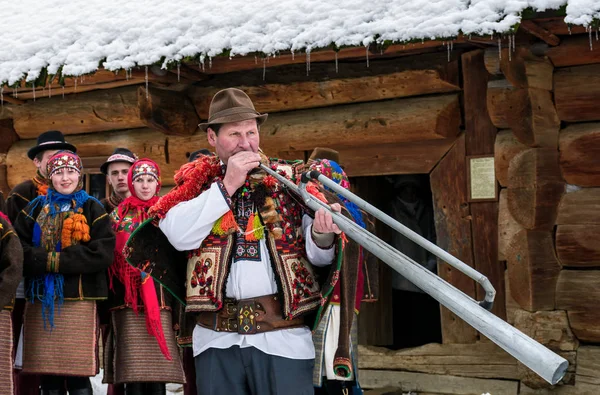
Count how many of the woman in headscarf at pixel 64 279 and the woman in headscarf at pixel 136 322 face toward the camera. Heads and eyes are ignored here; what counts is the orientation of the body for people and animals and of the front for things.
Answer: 2

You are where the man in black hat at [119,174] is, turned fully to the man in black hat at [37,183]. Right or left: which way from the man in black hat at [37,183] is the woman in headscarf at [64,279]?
left

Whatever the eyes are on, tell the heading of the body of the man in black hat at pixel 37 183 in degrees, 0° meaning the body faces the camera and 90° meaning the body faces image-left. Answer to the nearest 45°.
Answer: approximately 315°

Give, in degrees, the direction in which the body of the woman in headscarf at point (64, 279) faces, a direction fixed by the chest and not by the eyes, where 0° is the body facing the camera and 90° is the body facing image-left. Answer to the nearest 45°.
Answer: approximately 0°

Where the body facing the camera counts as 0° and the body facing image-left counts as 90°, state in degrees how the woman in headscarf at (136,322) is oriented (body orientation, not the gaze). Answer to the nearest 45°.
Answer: approximately 0°

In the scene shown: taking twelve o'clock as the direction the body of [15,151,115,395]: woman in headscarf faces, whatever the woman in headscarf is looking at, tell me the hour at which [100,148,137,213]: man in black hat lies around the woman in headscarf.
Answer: The man in black hat is roughly at 7 o'clock from the woman in headscarf.
